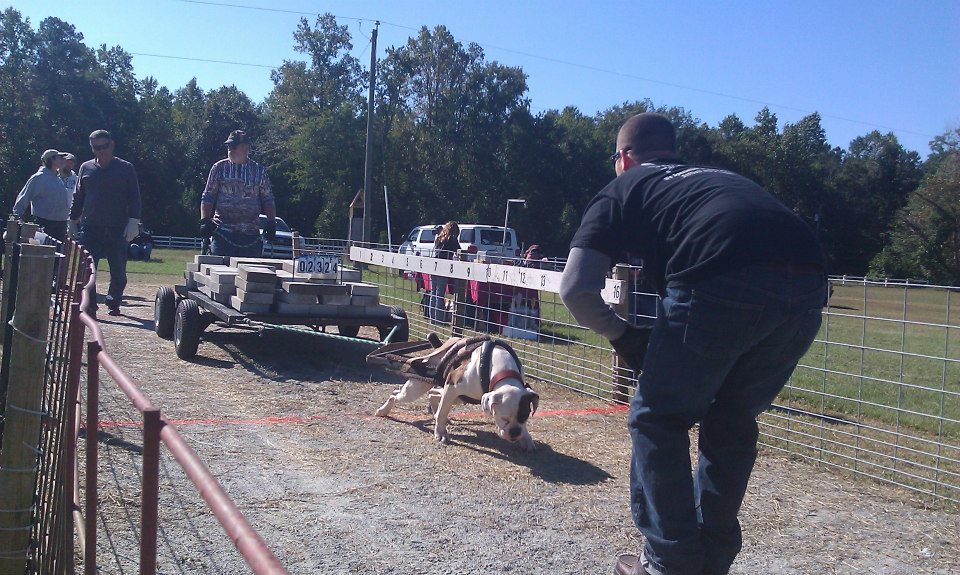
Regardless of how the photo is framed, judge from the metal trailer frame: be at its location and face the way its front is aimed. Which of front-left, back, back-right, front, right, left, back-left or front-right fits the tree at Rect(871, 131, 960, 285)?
left

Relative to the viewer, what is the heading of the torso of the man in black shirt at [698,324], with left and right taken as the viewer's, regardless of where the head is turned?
facing away from the viewer and to the left of the viewer

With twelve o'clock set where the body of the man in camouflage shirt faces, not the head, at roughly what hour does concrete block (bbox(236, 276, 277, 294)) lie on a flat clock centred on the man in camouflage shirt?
The concrete block is roughly at 12 o'clock from the man in camouflage shirt.

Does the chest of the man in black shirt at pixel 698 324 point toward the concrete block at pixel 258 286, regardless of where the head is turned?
yes

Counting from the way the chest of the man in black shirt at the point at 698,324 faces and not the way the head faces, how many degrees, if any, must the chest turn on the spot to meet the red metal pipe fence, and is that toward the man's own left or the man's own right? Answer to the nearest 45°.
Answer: approximately 90° to the man's own left

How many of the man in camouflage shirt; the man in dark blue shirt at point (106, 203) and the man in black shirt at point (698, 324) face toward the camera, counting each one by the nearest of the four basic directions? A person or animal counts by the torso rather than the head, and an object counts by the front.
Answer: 2

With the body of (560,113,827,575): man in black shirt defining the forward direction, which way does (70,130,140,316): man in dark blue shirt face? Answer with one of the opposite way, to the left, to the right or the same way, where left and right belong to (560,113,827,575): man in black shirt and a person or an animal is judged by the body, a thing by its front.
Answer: the opposite way

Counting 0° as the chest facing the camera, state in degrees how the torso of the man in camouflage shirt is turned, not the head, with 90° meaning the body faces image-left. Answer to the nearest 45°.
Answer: approximately 0°

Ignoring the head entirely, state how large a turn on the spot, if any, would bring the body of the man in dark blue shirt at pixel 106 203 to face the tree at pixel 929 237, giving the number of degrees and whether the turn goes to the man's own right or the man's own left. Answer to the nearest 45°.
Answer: approximately 135° to the man's own left

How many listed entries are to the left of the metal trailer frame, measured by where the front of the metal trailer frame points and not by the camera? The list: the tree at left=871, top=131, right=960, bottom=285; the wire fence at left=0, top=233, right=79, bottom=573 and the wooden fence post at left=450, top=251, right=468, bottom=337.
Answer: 2

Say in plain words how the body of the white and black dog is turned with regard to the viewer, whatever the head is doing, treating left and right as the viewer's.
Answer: facing the viewer and to the right of the viewer

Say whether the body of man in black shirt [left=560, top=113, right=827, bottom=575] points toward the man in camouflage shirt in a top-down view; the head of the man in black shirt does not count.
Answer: yes

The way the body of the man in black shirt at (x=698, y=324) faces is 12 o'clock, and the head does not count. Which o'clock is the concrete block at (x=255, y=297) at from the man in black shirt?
The concrete block is roughly at 12 o'clock from the man in black shirt.
